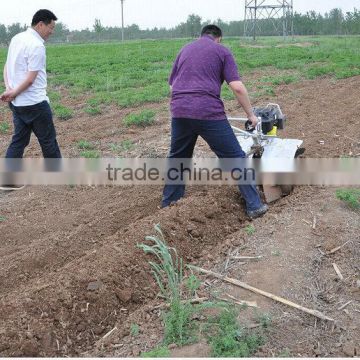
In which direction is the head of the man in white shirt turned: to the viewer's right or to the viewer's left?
to the viewer's right

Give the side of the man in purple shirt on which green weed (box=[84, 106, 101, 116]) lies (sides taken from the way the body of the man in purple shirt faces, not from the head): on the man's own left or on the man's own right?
on the man's own left

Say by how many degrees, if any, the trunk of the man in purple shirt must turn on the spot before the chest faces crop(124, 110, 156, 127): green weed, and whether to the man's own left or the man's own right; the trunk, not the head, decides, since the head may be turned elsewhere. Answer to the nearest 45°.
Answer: approximately 45° to the man's own left

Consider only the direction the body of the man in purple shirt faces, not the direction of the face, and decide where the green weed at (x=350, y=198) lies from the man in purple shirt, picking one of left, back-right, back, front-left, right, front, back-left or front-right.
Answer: front-right

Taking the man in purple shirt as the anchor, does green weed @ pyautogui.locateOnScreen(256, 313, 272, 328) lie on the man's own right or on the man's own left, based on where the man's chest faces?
on the man's own right

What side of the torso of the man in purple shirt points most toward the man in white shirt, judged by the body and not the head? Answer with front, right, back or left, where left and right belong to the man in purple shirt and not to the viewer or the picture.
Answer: left

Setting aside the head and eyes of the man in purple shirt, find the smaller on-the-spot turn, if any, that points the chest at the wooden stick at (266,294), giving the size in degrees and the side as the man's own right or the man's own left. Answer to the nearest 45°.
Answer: approximately 135° to the man's own right

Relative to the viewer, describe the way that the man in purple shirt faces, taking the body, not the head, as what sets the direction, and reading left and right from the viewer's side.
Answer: facing away from the viewer and to the right of the viewer
